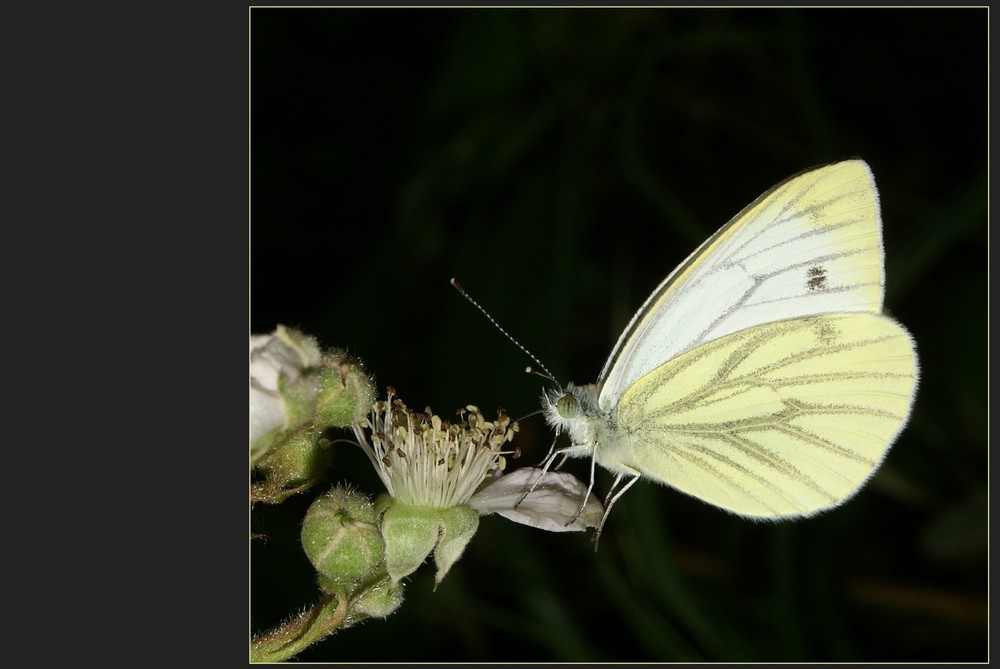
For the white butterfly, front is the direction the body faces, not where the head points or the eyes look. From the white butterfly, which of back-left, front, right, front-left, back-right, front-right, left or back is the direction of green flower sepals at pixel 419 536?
front-left

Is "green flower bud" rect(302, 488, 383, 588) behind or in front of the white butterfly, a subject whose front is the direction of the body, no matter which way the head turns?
in front

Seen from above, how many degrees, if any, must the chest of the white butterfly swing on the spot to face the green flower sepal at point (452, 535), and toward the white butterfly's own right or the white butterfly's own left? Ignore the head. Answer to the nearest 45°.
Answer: approximately 45° to the white butterfly's own left

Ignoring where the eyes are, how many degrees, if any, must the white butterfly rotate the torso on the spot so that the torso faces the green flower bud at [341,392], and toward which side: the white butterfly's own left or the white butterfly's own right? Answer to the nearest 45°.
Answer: approximately 45° to the white butterfly's own left

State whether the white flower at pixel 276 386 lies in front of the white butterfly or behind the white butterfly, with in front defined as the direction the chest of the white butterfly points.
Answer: in front

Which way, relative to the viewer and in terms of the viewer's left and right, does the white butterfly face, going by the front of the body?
facing to the left of the viewer
